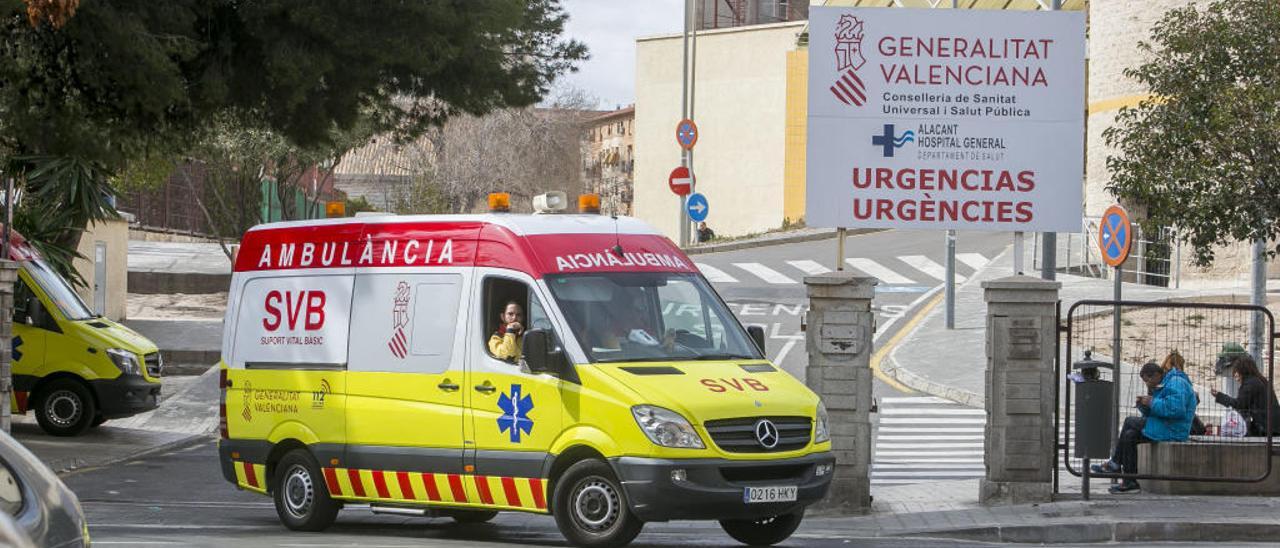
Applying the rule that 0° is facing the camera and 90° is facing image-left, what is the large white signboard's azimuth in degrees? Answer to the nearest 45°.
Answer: approximately 0°

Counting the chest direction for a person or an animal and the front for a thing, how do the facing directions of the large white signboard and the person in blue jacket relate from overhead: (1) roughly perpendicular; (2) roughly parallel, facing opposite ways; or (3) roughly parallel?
roughly perpendicular

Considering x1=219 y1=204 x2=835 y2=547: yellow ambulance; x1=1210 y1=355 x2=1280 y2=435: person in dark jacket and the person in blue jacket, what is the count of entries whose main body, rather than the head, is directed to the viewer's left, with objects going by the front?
2

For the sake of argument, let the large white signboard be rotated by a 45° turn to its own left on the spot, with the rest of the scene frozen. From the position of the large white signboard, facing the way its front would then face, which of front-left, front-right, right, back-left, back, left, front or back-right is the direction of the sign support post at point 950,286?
back-left

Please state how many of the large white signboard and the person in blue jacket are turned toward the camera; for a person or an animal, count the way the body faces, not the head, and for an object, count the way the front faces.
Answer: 1

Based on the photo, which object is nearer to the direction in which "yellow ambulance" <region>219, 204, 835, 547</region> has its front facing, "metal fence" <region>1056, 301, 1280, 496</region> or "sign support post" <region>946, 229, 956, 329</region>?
the metal fence

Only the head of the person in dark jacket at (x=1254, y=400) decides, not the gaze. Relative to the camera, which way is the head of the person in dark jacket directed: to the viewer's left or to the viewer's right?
to the viewer's left

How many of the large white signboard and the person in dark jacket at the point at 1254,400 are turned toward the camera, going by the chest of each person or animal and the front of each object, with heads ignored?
1

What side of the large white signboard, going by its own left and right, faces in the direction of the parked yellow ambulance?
right

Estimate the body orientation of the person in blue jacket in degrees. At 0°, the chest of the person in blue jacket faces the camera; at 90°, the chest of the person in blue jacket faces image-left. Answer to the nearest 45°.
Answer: approximately 90°

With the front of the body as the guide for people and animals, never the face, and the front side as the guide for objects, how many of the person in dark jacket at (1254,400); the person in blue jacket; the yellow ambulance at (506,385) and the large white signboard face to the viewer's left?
2
